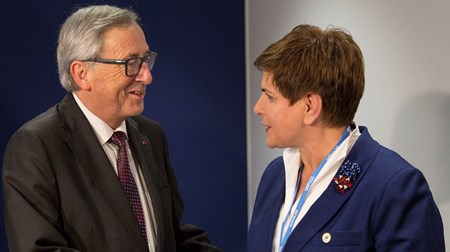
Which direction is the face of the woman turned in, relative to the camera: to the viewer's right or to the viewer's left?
to the viewer's left

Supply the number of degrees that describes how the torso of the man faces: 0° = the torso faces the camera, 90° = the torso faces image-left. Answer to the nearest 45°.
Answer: approximately 315°

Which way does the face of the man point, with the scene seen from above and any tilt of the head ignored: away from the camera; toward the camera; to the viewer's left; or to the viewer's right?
to the viewer's right

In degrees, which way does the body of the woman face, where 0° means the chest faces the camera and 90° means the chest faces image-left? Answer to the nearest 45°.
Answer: approximately 45°

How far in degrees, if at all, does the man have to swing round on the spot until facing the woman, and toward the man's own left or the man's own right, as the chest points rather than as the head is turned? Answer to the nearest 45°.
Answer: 0° — they already face them

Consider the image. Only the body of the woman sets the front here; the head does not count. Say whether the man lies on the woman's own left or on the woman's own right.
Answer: on the woman's own right
